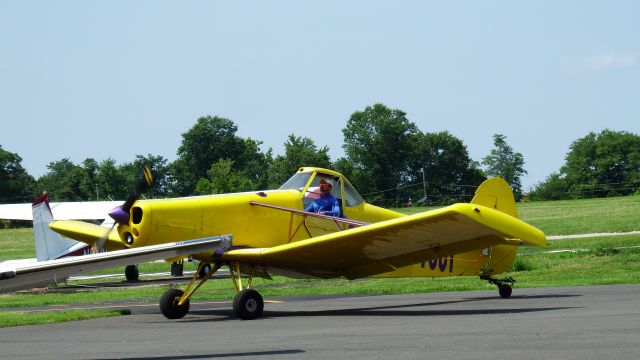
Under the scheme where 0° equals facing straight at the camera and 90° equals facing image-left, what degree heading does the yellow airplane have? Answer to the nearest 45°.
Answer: approximately 45°
